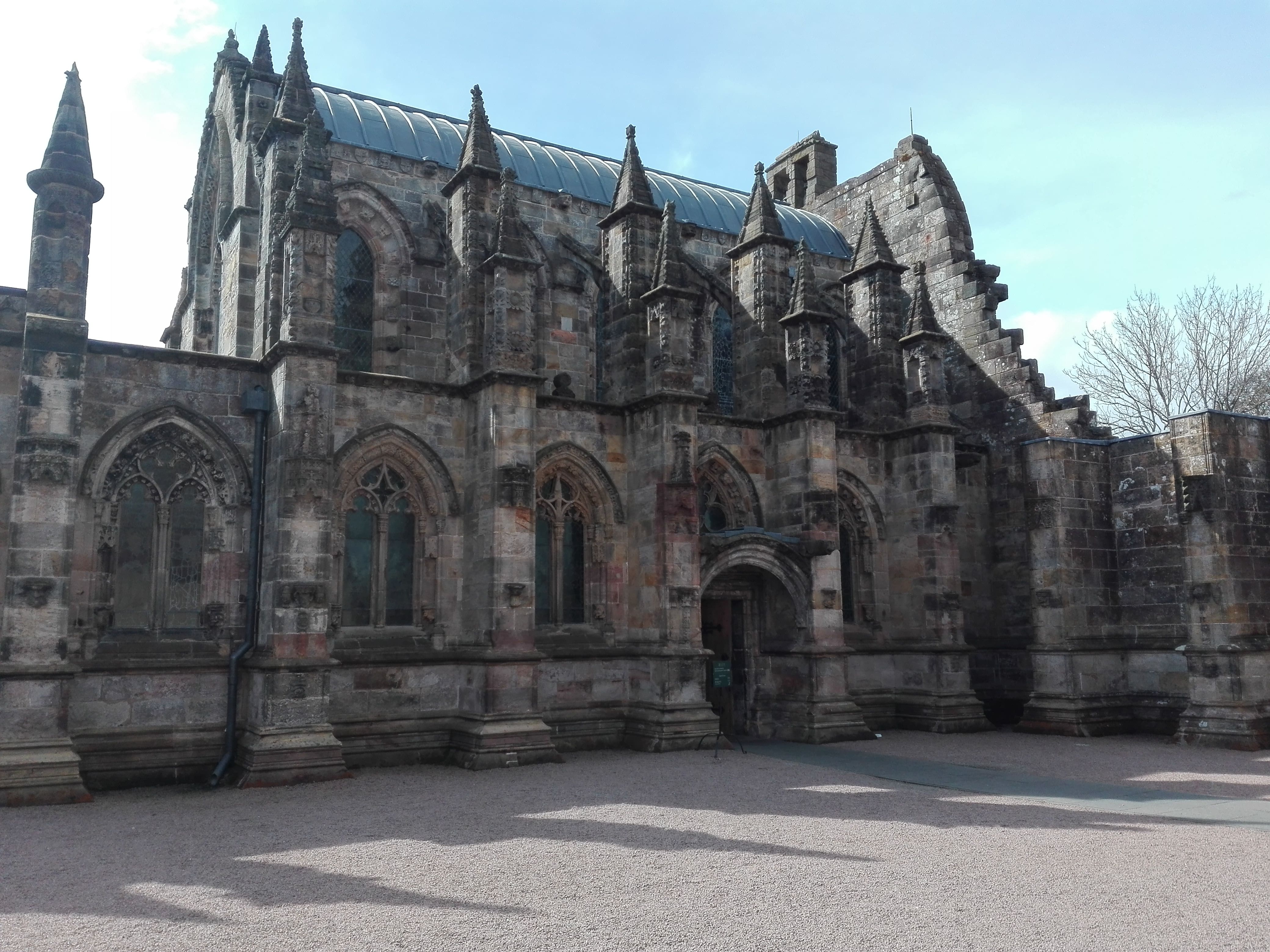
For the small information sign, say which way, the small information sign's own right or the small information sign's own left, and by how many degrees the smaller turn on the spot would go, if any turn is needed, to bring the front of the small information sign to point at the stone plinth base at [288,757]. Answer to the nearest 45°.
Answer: approximately 45° to the small information sign's own right

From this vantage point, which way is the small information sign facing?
toward the camera

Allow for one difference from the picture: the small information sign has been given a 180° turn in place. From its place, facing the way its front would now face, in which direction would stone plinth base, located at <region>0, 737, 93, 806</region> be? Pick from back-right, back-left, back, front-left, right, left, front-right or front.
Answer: back-left
